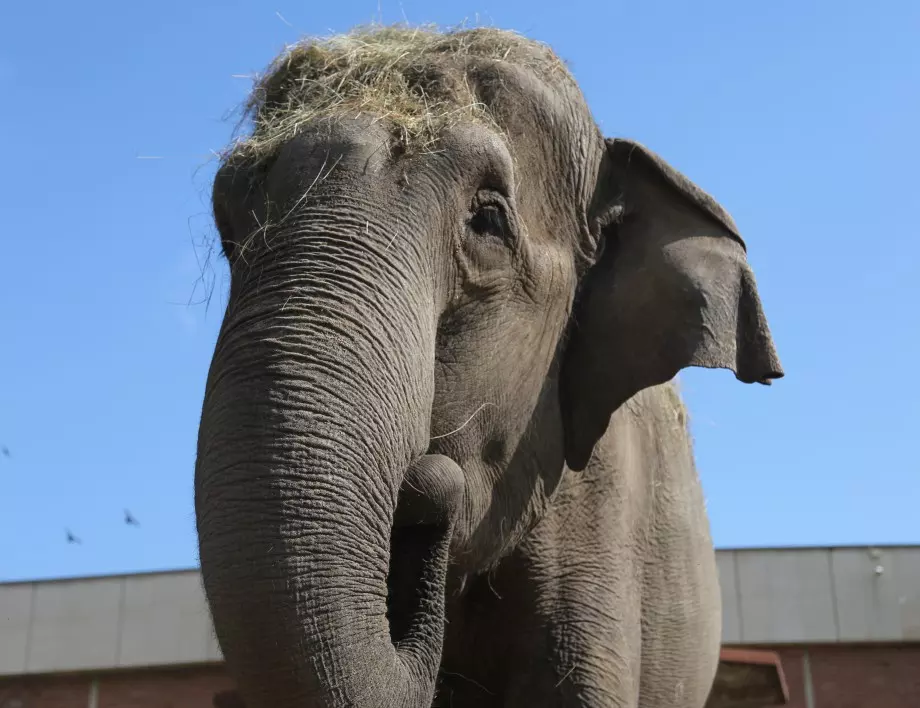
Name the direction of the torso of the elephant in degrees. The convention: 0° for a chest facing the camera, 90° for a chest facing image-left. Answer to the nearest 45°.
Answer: approximately 45°
